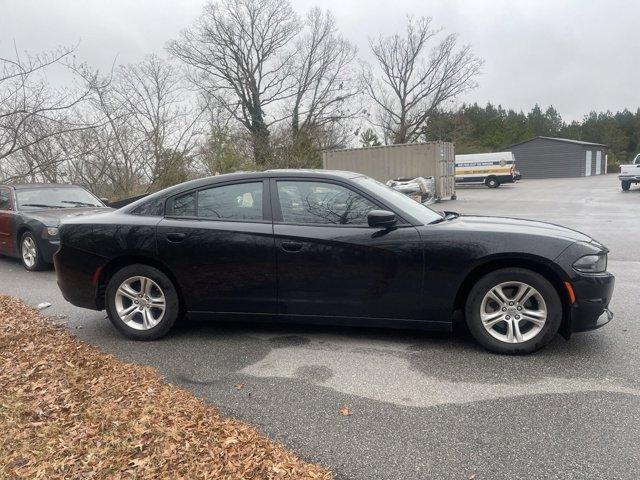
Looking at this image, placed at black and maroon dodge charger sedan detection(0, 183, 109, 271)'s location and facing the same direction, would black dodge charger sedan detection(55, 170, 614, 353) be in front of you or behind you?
in front

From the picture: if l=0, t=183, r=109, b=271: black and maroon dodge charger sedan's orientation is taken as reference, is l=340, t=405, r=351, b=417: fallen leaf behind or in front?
in front

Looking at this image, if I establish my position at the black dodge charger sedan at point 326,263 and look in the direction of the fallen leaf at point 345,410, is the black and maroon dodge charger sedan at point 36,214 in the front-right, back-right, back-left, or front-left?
back-right

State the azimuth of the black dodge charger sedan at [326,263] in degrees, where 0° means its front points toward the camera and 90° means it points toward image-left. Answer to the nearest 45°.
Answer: approximately 270°

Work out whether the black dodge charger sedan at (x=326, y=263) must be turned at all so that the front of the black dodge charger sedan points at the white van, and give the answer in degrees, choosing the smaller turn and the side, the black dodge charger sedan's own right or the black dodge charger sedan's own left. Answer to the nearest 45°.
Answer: approximately 90° to the black dodge charger sedan's own left

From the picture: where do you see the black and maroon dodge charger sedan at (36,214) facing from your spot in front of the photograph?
facing the viewer and to the right of the viewer

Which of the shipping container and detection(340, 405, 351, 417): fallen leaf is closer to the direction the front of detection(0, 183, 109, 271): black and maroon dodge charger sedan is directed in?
the fallen leaf

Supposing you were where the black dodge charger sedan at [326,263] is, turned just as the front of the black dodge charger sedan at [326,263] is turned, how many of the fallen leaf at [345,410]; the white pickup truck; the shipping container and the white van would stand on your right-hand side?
1

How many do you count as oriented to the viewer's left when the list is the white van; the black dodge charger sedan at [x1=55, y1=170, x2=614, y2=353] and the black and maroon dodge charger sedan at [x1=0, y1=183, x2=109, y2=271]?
1

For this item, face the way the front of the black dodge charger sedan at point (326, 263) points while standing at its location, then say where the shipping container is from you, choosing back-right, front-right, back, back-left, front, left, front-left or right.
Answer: left
